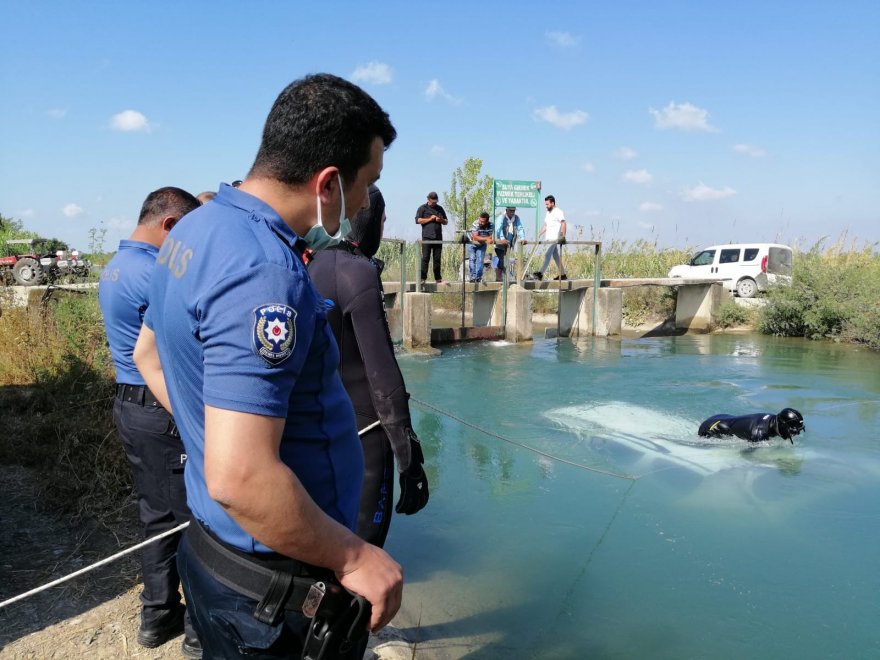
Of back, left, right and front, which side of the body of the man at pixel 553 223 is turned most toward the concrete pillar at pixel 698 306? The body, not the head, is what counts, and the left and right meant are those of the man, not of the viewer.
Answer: back

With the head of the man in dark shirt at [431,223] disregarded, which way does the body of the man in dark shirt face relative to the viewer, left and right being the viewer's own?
facing the viewer

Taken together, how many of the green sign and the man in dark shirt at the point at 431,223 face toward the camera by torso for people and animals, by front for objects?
2

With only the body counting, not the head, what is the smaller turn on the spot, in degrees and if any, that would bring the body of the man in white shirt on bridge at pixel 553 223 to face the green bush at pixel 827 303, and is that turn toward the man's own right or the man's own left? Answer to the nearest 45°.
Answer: approximately 135° to the man's own left

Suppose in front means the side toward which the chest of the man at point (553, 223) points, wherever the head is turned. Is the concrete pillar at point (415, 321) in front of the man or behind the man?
in front

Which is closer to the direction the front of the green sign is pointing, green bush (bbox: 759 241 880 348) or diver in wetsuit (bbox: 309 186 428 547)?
the diver in wetsuit

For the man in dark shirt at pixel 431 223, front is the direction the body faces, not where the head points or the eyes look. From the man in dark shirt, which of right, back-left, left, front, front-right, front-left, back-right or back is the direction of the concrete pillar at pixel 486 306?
back-left

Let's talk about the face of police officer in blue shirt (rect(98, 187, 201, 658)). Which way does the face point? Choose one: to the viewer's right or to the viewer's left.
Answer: to the viewer's right

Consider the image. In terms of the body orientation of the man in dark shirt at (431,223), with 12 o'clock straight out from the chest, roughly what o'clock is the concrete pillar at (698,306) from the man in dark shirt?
The concrete pillar is roughly at 8 o'clock from the man in dark shirt.

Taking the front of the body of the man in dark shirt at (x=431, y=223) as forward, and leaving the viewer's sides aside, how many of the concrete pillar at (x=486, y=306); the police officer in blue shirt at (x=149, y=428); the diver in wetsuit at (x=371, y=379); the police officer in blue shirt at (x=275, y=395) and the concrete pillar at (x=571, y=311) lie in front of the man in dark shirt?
3

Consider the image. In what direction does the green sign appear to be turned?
toward the camera

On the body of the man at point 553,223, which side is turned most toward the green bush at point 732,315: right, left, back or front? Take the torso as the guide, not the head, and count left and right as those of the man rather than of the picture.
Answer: back

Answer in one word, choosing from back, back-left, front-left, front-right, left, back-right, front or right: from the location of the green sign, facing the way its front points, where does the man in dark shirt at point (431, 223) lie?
front-right

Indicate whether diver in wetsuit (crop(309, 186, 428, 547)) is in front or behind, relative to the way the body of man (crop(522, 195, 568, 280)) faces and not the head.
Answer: in front

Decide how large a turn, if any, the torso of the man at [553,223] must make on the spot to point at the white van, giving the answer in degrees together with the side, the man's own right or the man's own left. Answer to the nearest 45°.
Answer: approximately 180°

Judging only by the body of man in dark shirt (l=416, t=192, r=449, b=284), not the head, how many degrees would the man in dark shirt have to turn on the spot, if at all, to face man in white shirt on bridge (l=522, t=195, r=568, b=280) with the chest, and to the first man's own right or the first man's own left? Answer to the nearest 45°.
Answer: approximately 135° to the first man's own left

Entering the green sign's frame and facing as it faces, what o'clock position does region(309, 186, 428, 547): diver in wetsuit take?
The diver in wetsuit is roughly at 12 o'clock from the green sign.

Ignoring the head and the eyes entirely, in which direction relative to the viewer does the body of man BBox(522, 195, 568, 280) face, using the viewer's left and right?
facing the viewer and to the left of the viewer

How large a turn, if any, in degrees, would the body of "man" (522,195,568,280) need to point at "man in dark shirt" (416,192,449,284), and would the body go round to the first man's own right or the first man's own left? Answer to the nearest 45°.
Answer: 0° — they already face them

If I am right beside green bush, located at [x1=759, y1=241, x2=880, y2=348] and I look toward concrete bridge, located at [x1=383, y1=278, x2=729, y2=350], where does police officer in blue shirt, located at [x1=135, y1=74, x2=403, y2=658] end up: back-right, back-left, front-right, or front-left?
front-left

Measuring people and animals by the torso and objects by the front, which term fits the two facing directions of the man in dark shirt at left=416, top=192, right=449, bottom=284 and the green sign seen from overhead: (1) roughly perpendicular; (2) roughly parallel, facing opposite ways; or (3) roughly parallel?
roughly parallel

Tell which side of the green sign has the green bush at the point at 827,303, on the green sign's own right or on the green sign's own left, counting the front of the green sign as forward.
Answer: on the green sign's own left
